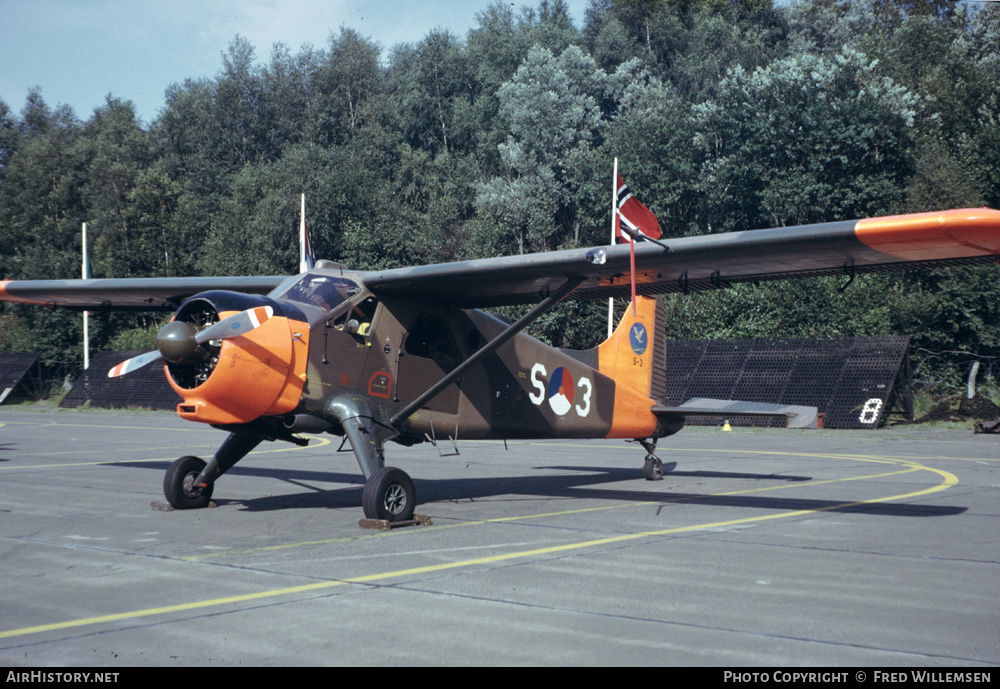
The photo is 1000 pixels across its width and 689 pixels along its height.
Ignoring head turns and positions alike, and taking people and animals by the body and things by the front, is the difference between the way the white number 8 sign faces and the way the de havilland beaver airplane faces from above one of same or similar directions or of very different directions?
same or similar directions

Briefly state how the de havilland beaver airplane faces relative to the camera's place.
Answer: facing the viewer and to the left of the viewer

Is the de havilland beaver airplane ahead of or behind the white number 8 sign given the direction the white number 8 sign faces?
ahead

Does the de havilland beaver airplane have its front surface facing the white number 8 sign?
no

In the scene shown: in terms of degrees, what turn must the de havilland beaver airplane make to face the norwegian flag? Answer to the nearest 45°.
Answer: approximately 135° to its right

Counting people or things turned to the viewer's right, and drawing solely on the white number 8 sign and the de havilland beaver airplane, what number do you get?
0

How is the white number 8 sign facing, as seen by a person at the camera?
facing the viewer
